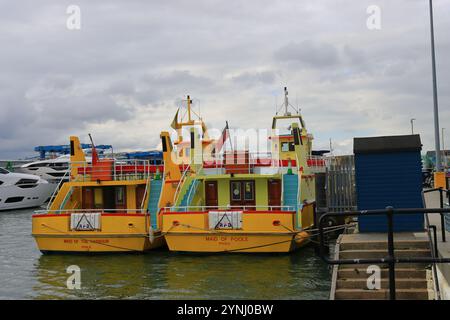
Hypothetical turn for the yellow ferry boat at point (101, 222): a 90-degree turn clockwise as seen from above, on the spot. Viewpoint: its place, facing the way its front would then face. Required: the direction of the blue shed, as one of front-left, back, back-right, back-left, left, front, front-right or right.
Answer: front-right

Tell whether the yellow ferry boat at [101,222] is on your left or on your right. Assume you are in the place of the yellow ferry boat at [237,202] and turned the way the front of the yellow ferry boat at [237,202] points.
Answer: on your left

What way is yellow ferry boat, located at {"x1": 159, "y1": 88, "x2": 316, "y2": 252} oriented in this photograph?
away from the camera

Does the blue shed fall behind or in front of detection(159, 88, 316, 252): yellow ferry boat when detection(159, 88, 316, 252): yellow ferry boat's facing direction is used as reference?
behind

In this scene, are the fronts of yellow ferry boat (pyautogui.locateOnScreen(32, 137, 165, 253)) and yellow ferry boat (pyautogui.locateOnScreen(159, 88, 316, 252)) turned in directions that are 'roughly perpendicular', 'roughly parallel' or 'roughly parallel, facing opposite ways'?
roughly parallel

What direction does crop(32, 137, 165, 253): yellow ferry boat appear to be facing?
away from the camera

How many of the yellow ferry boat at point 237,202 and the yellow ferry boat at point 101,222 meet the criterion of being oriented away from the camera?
2
